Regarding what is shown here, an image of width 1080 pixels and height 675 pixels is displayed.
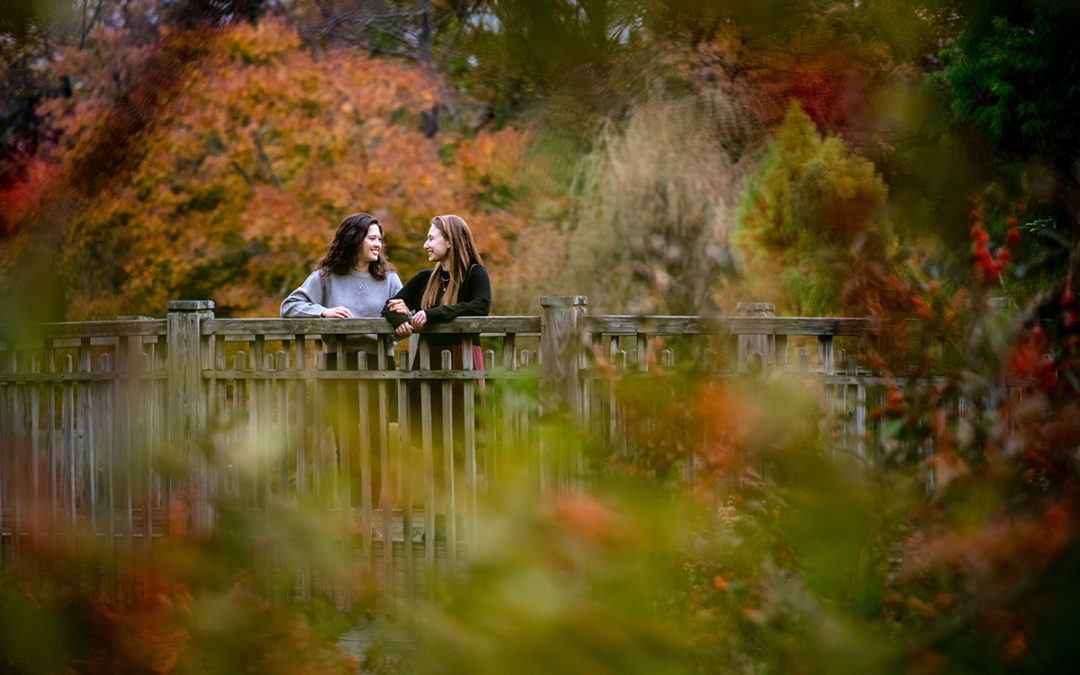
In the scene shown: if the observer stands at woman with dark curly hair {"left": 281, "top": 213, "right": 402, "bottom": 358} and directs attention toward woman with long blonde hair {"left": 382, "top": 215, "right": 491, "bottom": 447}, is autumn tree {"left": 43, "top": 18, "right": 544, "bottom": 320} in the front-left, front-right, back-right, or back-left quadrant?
back-left

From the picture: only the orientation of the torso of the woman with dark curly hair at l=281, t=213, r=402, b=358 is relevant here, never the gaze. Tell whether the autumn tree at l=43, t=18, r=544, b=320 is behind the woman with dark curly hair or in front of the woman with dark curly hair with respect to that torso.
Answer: behind

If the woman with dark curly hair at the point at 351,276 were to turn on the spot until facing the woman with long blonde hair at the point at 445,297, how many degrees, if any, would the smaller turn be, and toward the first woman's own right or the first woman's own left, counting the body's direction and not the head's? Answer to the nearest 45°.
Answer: approximately 45° to the first woman's own left

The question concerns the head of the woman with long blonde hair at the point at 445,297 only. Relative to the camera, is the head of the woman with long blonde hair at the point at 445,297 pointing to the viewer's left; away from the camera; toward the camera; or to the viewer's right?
to the viewer's left

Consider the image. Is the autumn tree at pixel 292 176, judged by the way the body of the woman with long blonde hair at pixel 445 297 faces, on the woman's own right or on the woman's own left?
on the woman's own right

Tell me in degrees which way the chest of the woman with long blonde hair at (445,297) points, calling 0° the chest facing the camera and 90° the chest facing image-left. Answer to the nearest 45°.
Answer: approximately 45°

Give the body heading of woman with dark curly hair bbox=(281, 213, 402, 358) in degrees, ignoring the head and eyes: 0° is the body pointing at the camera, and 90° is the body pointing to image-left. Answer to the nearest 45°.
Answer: approximately 0°

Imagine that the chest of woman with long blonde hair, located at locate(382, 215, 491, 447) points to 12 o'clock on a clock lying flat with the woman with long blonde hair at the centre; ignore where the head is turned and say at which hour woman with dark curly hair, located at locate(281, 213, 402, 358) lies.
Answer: The woman with dark curly hair is roughly at 3 o'clock from the woman with long blonde hair.

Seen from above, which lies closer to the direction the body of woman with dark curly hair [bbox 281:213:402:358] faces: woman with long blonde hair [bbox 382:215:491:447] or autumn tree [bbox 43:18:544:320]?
the woman with long blonde hair
